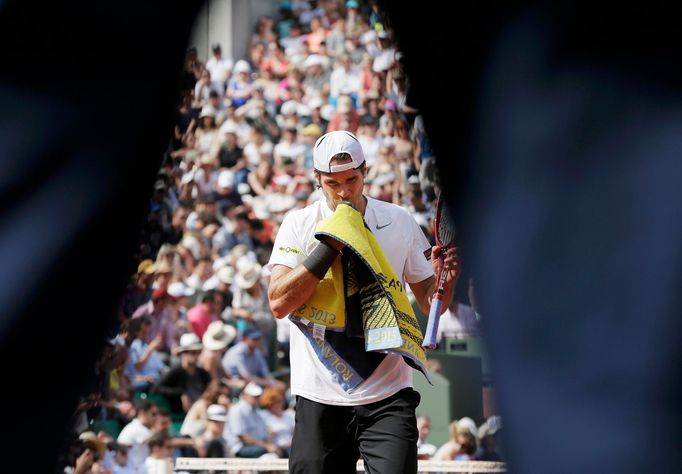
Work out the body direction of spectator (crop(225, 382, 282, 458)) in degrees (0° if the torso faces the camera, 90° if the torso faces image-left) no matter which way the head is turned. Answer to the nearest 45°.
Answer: approximately 315°

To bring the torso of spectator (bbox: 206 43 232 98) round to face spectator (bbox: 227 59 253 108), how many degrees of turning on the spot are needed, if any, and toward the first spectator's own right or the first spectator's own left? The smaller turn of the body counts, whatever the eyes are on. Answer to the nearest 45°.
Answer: approximately 45° to the first spectator's own left

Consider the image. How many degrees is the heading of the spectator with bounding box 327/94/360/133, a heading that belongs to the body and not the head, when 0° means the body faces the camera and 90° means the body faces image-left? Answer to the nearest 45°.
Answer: approximately 0°

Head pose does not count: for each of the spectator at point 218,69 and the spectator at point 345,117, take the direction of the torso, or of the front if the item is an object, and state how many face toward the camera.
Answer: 2
